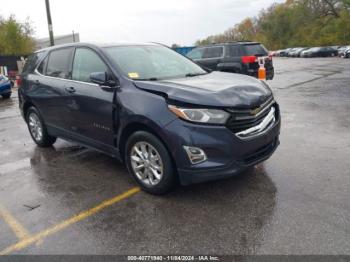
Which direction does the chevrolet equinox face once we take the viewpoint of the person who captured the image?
facing the viewer and to the right of the viewer
